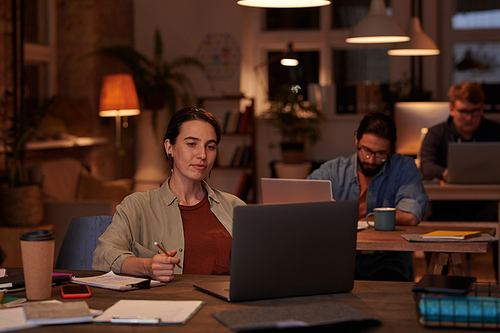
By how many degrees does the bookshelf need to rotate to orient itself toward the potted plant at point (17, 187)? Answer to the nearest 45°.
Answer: approximately 45° to its right

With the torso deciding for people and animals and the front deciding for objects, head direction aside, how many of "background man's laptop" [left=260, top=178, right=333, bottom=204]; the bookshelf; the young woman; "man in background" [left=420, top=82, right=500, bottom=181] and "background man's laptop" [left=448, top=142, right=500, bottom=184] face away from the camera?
2

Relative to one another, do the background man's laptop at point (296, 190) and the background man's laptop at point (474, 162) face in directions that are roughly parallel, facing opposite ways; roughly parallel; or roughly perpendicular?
roughly parallel

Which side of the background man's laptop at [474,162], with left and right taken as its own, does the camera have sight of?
back

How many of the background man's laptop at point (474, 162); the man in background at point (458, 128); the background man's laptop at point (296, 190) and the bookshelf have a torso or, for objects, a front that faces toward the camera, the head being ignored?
2

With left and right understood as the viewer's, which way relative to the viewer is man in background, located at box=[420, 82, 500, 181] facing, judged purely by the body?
facing the viewer

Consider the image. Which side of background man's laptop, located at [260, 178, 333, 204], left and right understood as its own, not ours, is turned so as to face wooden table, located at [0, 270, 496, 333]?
back

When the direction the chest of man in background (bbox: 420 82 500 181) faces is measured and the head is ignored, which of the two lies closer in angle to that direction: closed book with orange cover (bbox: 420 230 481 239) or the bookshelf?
the closed book with orange cover

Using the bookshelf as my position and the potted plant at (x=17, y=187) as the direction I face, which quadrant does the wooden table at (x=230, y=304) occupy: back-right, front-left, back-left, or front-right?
front-left

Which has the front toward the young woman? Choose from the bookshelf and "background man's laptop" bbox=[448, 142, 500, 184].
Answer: the bookshelf

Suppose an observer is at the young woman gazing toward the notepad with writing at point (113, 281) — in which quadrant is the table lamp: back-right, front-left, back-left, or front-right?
back-right

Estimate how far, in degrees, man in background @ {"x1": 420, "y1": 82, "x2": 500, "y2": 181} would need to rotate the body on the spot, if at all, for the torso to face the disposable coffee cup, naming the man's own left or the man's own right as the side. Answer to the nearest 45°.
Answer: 0° — they already face it

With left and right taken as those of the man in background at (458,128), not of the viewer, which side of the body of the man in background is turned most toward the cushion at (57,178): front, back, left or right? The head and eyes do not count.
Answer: right

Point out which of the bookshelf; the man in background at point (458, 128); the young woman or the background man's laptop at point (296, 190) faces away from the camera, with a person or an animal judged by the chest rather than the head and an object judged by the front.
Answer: the background man's laptop

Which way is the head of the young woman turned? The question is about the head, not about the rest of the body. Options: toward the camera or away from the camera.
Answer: toward the camera

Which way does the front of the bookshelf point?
toward the camera

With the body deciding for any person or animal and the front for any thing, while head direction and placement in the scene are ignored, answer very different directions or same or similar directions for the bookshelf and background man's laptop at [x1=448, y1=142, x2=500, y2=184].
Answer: very different directions

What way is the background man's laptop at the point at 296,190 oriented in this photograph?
away from the camera

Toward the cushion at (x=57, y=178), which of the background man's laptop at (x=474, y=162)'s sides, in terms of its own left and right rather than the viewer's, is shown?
left

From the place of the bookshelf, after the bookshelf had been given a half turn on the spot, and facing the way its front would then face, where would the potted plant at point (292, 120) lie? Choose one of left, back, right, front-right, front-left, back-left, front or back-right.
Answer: back-right

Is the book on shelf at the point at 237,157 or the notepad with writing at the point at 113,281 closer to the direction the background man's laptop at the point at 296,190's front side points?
the book on shelf
